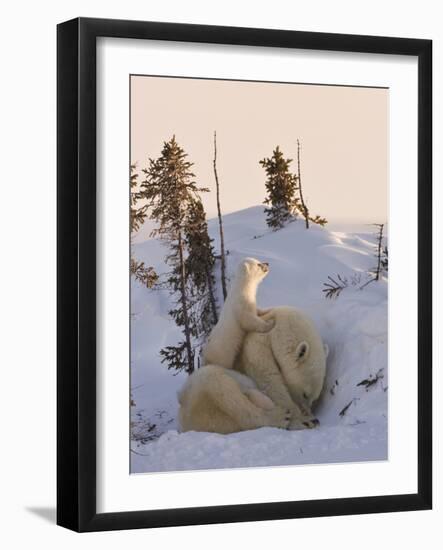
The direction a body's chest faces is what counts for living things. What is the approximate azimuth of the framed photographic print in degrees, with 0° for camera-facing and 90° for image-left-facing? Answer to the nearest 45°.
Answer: approximately 315°
